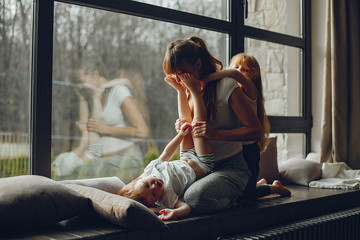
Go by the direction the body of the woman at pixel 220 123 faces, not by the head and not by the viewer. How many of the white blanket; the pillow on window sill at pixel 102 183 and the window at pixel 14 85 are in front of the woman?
2

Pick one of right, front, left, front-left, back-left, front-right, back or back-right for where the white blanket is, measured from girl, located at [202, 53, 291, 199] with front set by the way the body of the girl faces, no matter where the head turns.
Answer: back-right

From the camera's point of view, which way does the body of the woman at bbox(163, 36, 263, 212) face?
to the viewer's left

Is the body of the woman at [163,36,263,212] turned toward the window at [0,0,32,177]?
yes

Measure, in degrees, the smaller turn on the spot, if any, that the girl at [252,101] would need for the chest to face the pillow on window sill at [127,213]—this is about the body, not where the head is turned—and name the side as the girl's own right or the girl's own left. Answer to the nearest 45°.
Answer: approximately 45° to the girl's own left

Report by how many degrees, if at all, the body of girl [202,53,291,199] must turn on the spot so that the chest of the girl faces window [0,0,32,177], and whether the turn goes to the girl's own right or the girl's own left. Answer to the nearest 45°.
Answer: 0° — they already face it

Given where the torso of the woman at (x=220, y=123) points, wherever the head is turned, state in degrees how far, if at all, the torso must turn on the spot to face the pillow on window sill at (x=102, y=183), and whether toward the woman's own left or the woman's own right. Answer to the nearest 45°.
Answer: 0° — they already face it

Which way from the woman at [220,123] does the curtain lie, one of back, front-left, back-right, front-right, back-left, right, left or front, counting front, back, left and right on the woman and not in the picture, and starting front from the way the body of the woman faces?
back-right

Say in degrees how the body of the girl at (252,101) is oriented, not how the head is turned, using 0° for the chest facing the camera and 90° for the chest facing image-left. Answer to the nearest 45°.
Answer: approximately 90°

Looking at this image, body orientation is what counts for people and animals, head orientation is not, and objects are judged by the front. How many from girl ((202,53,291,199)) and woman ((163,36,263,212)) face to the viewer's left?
2
